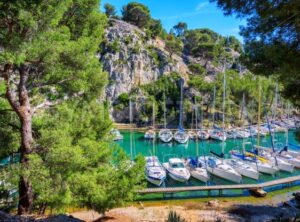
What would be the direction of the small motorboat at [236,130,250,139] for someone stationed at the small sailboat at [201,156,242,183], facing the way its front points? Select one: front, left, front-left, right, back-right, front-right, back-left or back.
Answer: back-left

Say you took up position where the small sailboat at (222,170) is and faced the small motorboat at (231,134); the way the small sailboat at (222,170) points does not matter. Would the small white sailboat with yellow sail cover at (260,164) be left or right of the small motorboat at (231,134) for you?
right

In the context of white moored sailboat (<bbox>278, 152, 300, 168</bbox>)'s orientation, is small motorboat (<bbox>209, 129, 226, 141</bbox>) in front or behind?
behind

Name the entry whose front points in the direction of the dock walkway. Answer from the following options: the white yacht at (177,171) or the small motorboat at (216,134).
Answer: the white yacht

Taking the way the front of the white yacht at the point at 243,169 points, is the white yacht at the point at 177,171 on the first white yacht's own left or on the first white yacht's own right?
on the first white yacht's own right

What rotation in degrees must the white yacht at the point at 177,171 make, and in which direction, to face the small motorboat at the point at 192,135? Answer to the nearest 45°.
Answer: approximately 135° to its left

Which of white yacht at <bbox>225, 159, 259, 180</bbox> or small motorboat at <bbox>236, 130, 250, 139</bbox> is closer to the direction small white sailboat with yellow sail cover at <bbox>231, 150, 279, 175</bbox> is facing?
the white yacht
